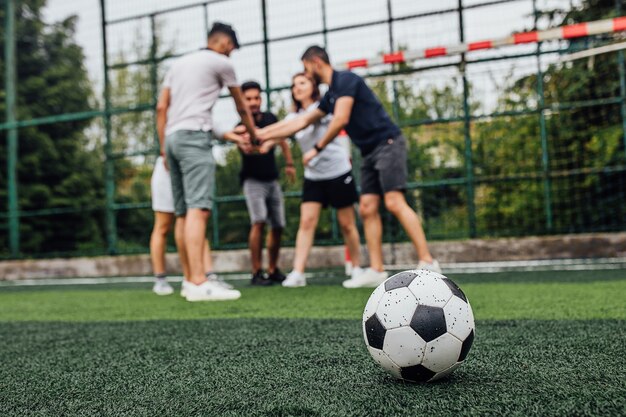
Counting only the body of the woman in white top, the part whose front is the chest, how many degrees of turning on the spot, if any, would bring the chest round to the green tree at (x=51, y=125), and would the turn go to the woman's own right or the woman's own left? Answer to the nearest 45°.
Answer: approximately 90° to the woman's own right

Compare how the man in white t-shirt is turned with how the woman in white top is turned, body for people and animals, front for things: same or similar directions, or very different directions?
very different directions

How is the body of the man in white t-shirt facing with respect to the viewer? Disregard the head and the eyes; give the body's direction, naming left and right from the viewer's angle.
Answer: facing away from the viewer and to the right of the viewer

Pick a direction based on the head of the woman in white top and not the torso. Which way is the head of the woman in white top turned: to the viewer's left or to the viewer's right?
to the viewer's left

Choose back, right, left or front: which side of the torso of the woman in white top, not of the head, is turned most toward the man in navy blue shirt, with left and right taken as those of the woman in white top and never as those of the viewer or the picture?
left

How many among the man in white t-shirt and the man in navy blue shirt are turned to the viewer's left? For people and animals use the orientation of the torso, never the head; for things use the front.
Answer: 1

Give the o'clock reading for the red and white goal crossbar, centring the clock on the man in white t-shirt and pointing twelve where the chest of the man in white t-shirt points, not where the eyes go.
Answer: The red and white goal crossbar is roughly at 1 o'clock from the man in white t-shirt.

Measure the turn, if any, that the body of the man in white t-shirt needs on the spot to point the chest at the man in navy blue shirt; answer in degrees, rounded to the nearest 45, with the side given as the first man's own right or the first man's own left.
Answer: approximately 45° to the first man's own right

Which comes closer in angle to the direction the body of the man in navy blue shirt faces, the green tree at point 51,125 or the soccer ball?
the green tree

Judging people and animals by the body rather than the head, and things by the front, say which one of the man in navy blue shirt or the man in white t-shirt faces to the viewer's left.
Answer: the man in navy blue shirt

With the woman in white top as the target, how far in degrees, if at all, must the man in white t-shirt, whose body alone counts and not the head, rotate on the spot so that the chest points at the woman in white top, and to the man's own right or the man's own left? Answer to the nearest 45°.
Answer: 0° — they already face them

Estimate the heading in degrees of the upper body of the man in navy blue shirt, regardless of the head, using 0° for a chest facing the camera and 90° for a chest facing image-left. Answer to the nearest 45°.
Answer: approximately 90°

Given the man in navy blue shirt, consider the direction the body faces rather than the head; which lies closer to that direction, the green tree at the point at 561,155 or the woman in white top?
the woman in white top
